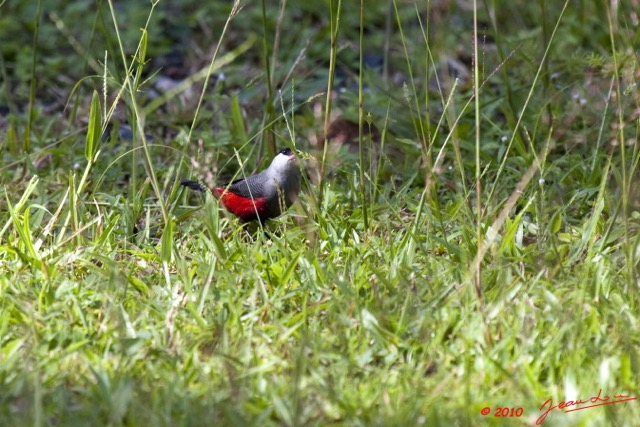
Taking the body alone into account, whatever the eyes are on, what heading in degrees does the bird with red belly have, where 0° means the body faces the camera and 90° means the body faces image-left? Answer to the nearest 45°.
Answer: approximately 270°
